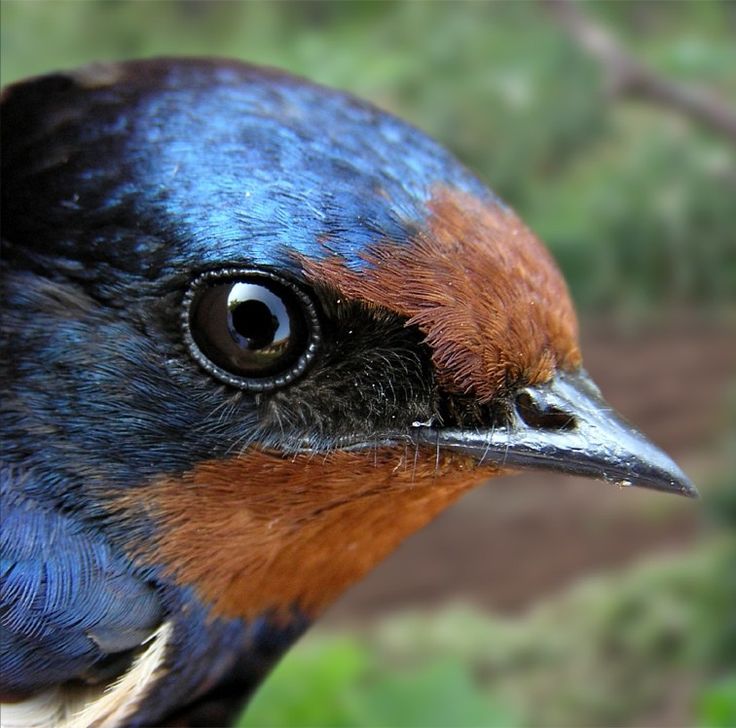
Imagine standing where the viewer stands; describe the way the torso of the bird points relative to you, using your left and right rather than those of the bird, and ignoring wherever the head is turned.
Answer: facing to the right of the viewer

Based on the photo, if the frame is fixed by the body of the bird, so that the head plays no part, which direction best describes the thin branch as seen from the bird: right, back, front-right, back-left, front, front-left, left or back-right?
front-left
